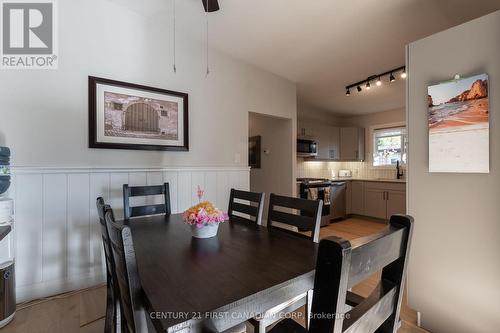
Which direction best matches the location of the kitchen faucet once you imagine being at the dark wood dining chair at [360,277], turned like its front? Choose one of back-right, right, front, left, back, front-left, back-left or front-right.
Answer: front-right

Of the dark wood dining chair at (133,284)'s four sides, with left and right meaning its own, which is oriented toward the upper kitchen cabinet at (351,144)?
front

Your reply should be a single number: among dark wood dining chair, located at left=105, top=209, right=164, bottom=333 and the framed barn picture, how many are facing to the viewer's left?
0

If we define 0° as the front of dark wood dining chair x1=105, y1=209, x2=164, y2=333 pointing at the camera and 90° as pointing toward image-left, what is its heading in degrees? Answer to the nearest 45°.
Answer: approximately 225°

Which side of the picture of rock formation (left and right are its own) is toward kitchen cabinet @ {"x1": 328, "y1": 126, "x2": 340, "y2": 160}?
right

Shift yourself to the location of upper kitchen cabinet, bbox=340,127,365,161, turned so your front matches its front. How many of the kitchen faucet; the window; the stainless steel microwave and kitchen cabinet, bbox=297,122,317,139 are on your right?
2

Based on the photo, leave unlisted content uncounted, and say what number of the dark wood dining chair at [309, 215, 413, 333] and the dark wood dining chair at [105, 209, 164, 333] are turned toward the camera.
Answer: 0

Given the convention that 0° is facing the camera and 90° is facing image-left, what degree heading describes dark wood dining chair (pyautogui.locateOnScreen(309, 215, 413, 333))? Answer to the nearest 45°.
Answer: approximately 135°

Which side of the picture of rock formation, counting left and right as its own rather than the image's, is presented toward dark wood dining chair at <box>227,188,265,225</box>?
right
